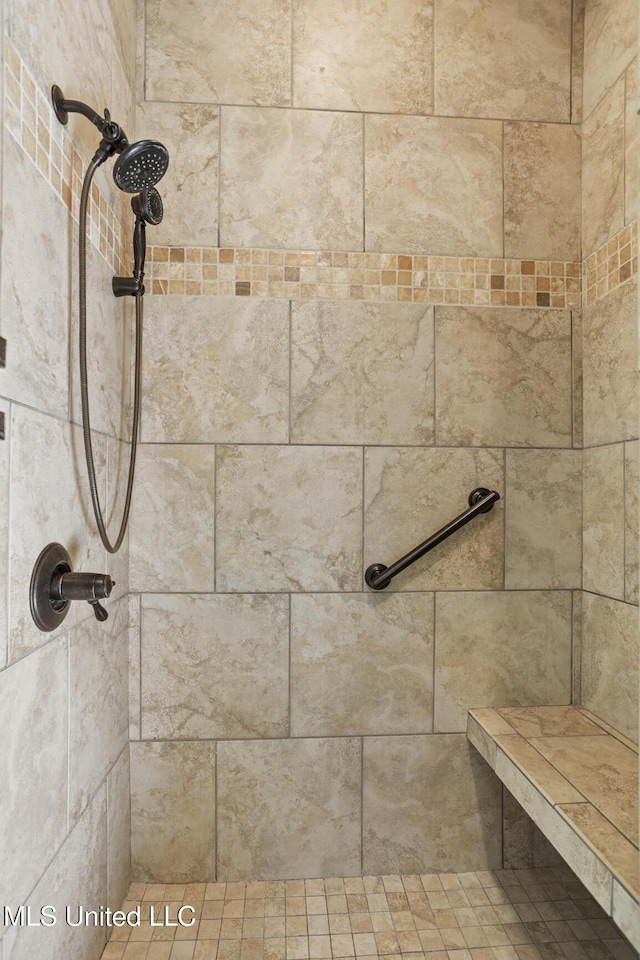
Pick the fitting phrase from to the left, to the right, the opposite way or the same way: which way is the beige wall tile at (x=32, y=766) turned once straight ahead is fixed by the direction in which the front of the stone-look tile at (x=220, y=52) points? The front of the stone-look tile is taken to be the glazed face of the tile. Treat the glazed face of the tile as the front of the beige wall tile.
to the left

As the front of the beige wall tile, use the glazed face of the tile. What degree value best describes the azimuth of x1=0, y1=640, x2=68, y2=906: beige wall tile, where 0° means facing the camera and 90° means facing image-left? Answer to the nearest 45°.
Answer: approximately 270°

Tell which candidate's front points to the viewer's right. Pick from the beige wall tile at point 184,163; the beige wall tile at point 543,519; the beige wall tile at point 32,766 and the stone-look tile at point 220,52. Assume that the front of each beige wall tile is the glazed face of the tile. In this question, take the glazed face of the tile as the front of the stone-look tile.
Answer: the beige wall tile at point 32,766

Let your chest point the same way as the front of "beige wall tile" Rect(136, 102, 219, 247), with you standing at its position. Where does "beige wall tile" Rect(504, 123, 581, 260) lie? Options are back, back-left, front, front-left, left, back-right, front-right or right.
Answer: left

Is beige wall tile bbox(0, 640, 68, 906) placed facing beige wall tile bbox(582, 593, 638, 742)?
yes

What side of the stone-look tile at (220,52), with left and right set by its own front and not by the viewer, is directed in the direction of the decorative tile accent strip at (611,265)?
left
